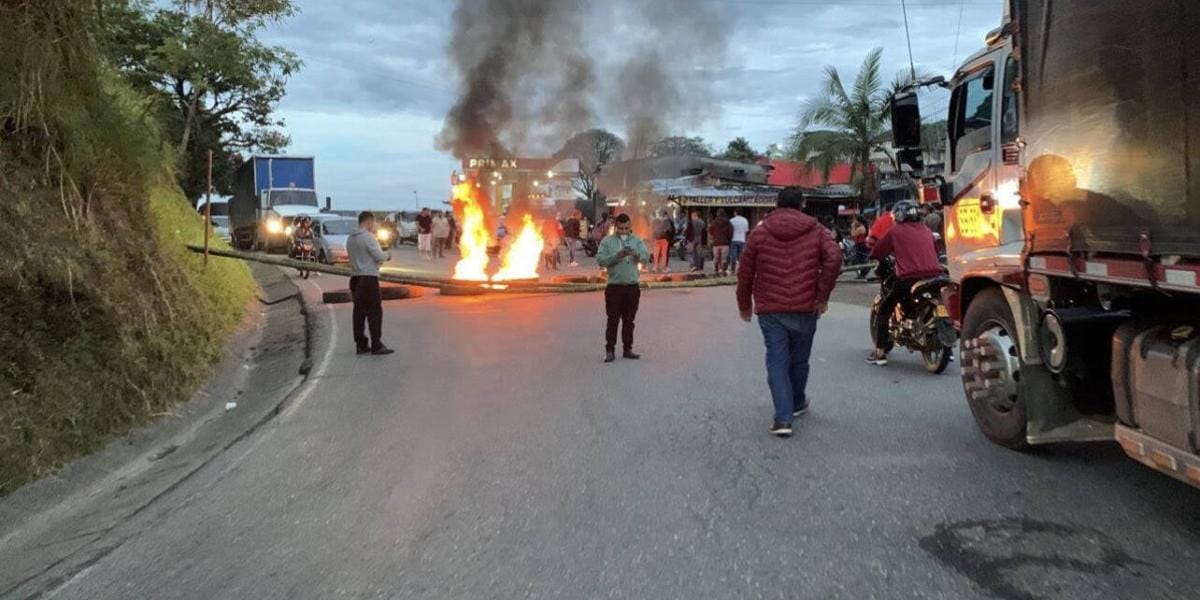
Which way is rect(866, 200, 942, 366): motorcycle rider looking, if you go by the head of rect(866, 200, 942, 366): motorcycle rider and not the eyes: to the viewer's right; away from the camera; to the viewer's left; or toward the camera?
away from the camera

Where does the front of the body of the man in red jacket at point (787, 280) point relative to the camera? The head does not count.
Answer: away from the camera

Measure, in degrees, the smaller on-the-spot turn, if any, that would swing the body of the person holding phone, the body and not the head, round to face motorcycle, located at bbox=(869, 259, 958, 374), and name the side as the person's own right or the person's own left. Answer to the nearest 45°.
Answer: approximately 90° to the person's own left

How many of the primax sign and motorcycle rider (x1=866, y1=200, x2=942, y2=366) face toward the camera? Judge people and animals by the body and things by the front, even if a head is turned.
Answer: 1

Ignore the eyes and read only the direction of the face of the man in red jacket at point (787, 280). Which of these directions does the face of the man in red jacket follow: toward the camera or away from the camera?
away from the camera
